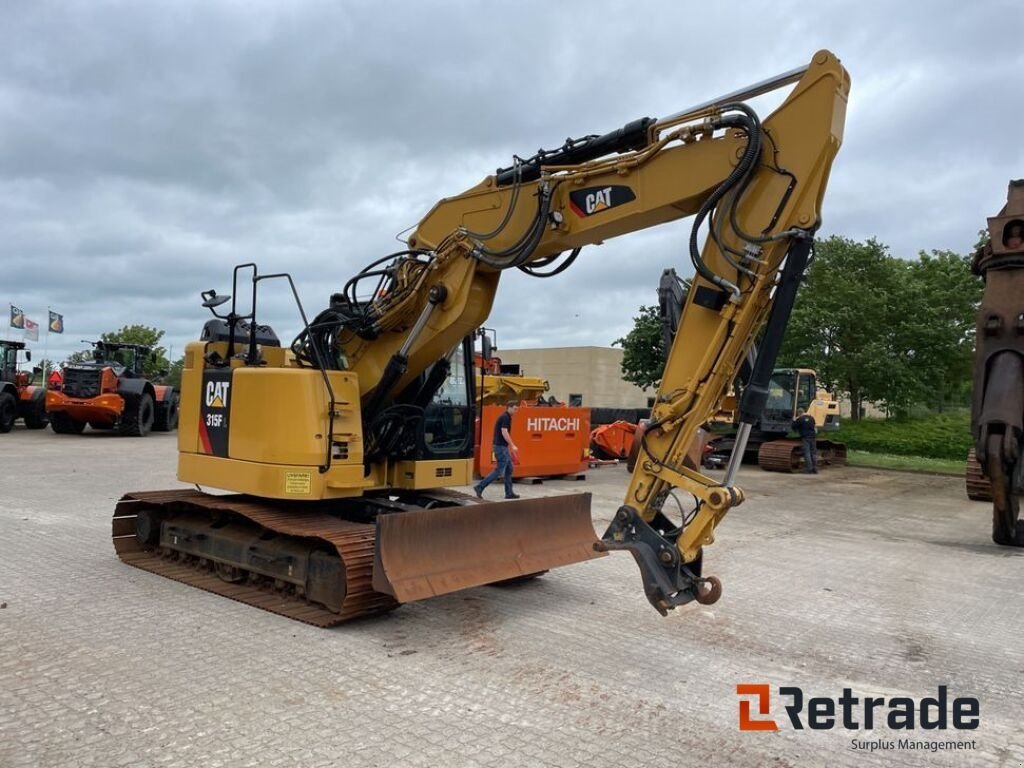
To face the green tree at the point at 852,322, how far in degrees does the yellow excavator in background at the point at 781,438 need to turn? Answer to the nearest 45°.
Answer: approximately 135° to its right

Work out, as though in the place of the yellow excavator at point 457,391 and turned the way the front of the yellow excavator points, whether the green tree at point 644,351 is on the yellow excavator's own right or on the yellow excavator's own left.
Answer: on the yellow excavator's own left

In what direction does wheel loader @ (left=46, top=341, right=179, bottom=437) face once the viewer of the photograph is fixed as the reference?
facing away from the viewer and to the right of the viewer

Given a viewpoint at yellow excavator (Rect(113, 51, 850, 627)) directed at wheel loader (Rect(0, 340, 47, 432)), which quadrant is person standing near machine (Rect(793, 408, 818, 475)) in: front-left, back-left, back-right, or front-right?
front-right

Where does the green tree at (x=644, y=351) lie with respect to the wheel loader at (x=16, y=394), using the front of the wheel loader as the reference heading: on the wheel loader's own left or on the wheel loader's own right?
on the wheel loader's own right

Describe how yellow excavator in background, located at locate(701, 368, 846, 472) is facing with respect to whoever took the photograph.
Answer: facing the viewer and to the left of the viewer

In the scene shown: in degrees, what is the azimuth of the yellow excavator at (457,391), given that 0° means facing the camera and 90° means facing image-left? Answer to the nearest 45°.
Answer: approximately 315°

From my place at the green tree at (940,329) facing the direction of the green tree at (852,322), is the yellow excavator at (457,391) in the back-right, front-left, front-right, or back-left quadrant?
front-left

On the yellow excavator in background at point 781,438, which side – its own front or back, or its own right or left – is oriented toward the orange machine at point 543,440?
front

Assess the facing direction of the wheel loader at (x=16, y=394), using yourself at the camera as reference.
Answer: facing away from the viewer and to the right of the viewer

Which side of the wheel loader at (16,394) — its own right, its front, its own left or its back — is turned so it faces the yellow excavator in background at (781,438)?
right

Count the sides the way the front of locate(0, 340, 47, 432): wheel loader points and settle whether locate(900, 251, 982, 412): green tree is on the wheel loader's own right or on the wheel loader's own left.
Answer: on the wheel loader's own right
